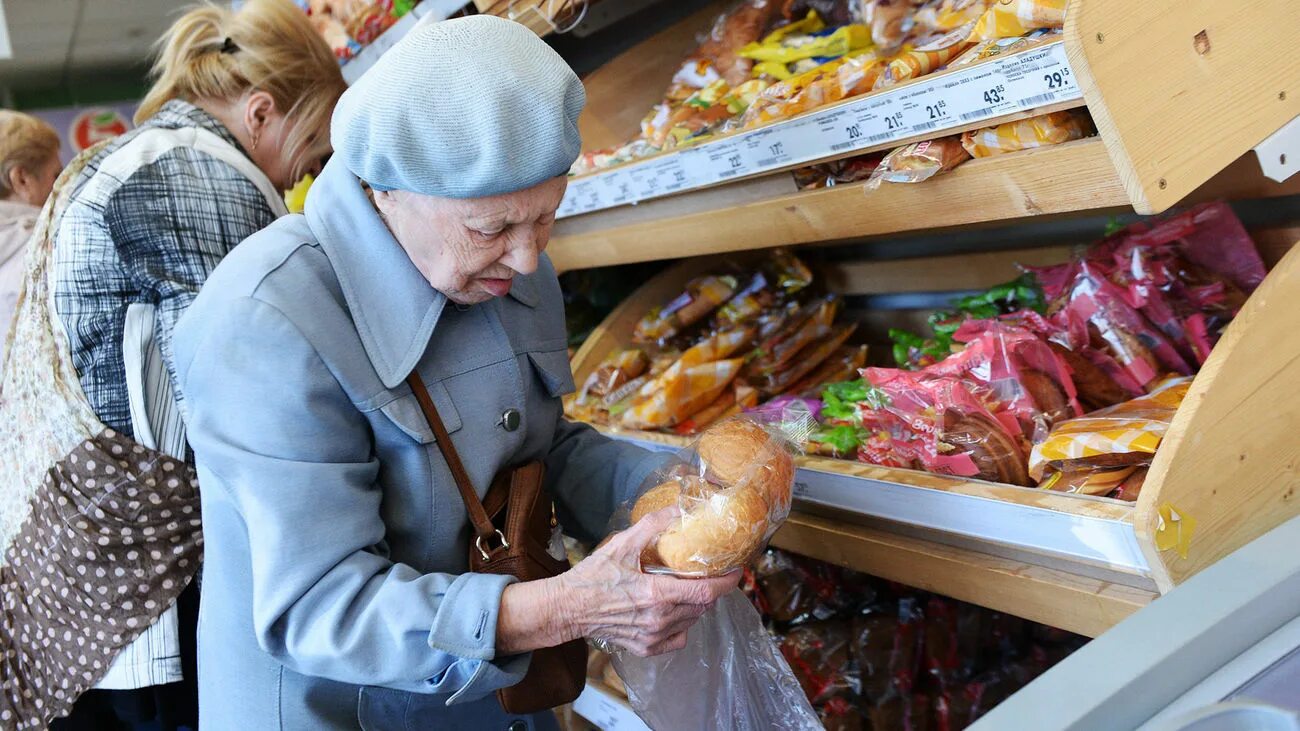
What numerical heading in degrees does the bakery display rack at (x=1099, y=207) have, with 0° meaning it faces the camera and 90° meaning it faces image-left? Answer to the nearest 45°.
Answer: approximately 45°

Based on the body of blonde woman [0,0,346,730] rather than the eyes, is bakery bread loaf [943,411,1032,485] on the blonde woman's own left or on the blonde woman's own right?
on the blonde woman's own right

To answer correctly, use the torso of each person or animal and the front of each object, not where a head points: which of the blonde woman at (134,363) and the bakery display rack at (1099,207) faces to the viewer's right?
the blonde woman

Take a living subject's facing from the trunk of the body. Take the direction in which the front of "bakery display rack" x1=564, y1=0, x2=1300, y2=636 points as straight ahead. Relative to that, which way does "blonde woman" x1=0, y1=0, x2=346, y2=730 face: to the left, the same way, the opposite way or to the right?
the opposite way

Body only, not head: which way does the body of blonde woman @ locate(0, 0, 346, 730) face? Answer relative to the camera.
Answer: to the viewer's right

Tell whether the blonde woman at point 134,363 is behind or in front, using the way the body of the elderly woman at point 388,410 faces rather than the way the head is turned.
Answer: behind

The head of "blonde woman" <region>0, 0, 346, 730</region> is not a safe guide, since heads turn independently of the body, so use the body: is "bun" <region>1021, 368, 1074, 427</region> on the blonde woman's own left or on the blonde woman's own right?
on the blonde woman's own right

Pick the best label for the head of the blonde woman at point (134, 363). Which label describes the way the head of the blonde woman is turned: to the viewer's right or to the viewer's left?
to the viewer's right

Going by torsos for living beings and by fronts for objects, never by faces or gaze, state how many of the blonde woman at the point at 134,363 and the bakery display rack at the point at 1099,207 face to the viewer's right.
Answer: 1
